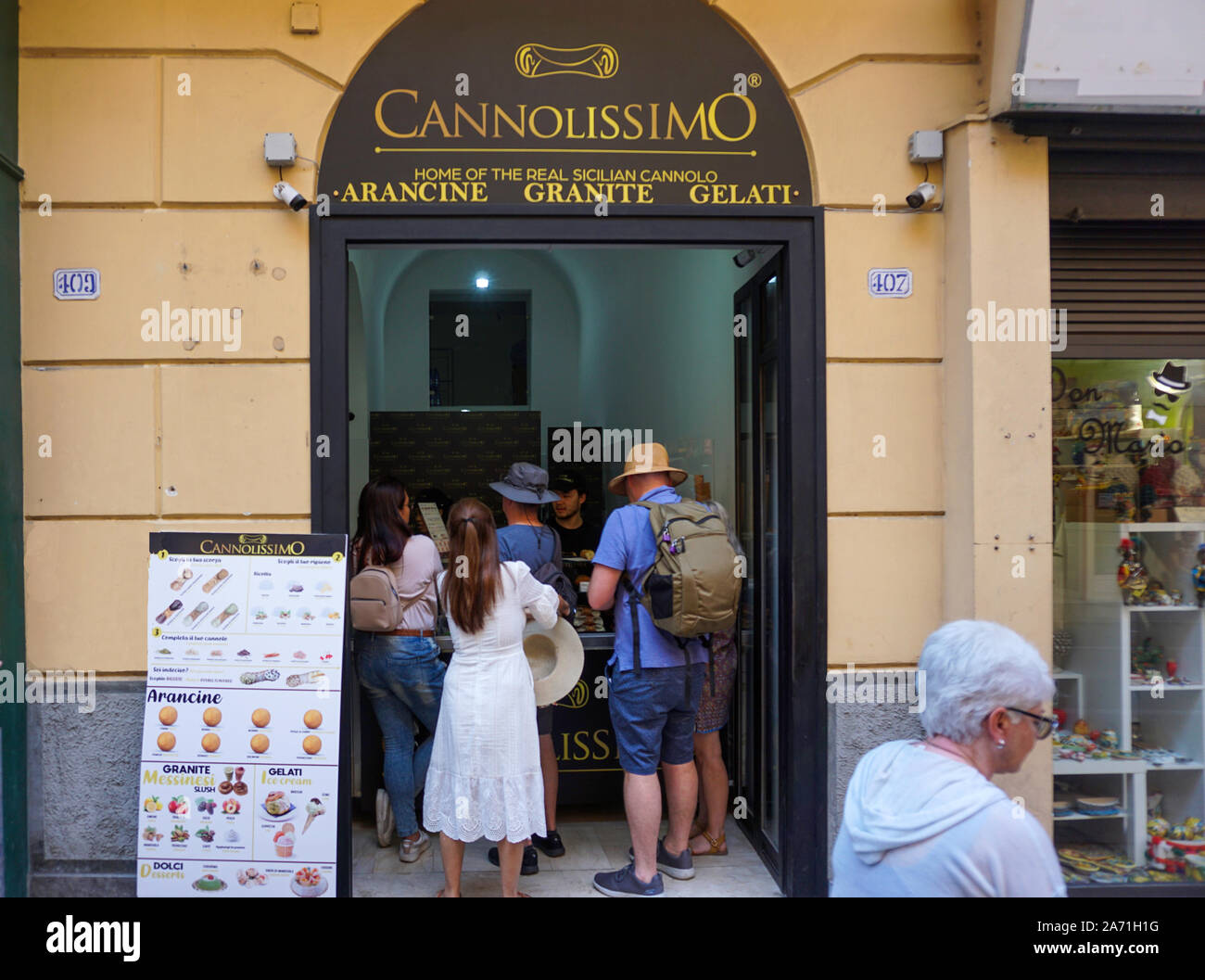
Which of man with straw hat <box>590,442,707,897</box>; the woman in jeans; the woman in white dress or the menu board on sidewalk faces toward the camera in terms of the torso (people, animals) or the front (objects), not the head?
the menu board on sidewalk

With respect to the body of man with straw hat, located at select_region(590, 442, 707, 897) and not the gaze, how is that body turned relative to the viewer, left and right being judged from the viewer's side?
facing away from the viewer and to the left of the viewer

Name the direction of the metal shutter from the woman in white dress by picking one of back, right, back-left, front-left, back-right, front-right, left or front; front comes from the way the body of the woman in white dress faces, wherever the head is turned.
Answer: right

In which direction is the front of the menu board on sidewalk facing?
toward the camera

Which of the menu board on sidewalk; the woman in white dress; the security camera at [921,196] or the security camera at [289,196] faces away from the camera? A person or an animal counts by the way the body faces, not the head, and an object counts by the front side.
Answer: the woman in white dress

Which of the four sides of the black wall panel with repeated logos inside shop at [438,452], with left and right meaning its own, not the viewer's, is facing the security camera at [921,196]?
front

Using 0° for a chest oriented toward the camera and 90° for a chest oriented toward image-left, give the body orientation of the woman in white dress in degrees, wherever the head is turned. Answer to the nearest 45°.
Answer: approximately 180°

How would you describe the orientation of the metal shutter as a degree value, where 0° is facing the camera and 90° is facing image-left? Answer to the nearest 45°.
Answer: approximately 0°

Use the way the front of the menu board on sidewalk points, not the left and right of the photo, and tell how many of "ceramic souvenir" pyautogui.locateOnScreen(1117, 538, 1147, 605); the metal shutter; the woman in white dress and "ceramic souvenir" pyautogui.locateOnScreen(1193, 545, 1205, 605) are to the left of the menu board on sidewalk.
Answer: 4

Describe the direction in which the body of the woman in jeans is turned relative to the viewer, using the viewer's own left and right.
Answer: facing away from the viewer and to the right of the viewer

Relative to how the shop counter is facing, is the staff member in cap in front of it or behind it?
behind

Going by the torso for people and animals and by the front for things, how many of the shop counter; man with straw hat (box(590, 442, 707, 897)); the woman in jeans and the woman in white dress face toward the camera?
1
